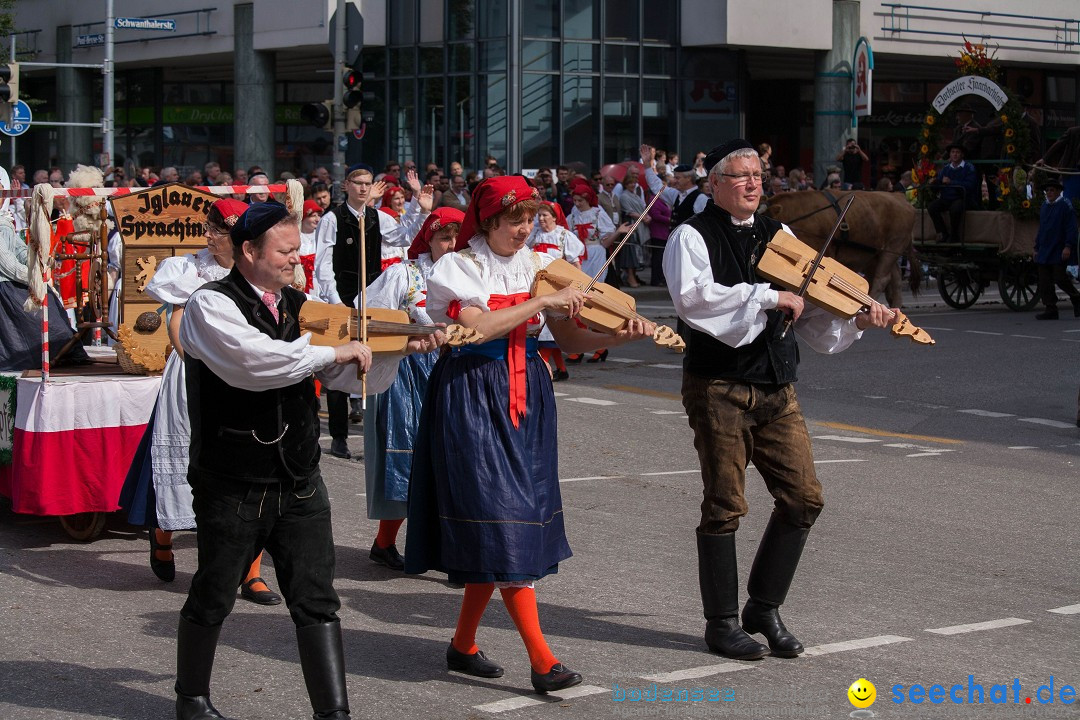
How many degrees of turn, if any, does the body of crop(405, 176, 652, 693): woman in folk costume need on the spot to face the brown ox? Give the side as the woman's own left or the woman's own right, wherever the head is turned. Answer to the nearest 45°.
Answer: approximately 135° to the woman's own left

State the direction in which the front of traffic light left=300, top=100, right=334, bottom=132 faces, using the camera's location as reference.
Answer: facing to the left of the viewer

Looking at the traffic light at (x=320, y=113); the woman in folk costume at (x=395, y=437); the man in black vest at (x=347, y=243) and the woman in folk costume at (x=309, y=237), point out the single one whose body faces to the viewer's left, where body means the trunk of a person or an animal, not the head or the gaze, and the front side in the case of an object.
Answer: the traffic light

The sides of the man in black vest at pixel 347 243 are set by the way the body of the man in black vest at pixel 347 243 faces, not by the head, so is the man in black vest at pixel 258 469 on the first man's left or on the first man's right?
on the first man's right

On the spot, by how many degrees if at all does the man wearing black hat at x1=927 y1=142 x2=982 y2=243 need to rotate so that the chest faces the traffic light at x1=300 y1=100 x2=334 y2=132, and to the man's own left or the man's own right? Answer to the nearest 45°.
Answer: approximately 45° to the man's own right

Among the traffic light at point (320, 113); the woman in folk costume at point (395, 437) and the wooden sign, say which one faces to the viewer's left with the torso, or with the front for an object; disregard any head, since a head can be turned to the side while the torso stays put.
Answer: the traffic light
